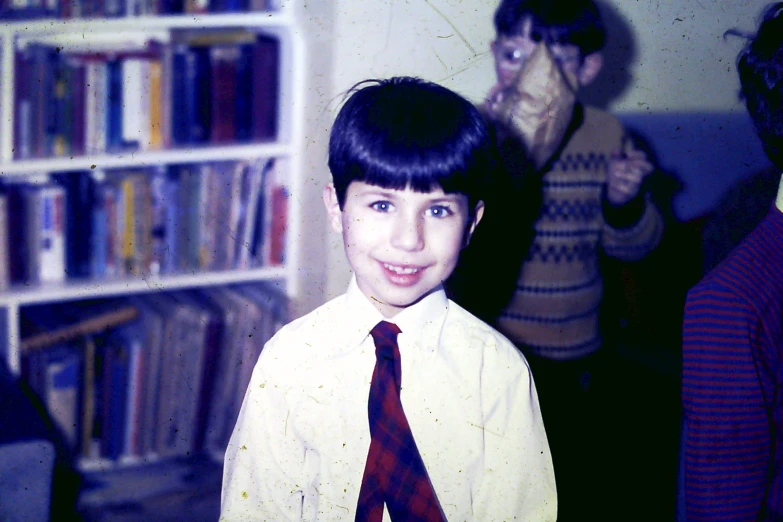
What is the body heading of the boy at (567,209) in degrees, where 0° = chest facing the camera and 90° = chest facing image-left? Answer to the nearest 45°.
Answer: approximately 45°

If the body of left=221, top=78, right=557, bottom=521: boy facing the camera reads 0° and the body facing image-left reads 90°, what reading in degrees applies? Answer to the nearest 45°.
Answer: approximately 0°

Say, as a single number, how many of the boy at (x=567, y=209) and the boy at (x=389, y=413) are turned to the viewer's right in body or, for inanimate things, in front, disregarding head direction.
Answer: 0
